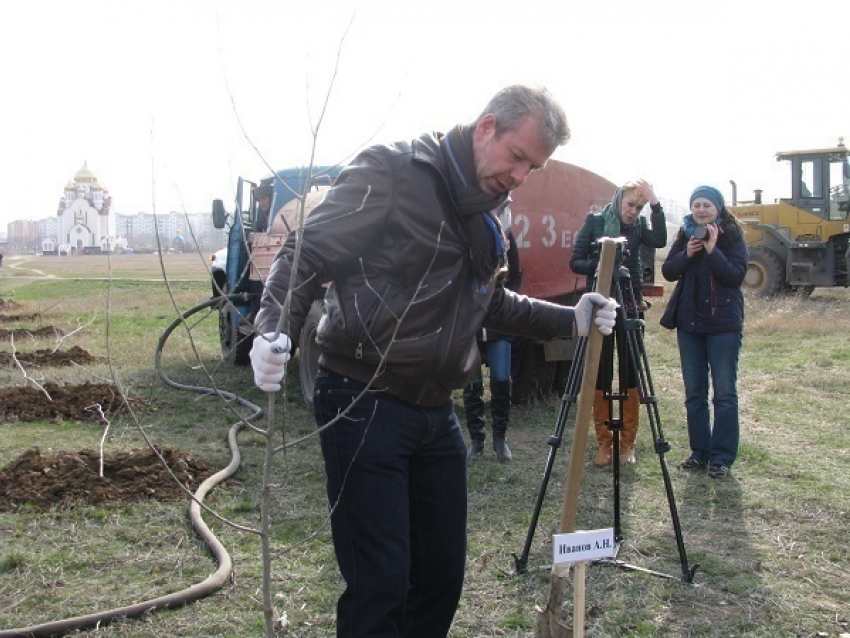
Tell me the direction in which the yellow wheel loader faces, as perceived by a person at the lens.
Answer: facing to the right of the viewer

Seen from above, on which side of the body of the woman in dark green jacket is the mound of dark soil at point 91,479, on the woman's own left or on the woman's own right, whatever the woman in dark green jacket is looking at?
on the woman's own right

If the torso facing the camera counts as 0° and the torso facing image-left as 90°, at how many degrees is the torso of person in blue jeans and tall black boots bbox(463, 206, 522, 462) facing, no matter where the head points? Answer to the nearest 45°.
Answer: approximately 0°

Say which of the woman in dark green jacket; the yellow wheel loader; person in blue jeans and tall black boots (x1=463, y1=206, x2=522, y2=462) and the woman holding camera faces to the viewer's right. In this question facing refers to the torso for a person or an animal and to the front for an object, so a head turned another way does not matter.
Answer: the yellow wheel loader

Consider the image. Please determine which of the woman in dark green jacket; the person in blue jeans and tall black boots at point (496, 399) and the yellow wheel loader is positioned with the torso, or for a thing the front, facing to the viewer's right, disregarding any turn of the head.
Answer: the yellow wheel loader

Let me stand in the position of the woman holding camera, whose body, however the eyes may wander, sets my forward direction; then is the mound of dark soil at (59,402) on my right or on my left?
on my right

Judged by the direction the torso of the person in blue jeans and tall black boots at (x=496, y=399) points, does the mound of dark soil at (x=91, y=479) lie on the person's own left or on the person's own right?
on the person's own right

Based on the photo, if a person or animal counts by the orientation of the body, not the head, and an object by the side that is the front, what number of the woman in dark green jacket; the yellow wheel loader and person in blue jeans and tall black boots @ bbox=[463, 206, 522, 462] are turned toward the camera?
2
